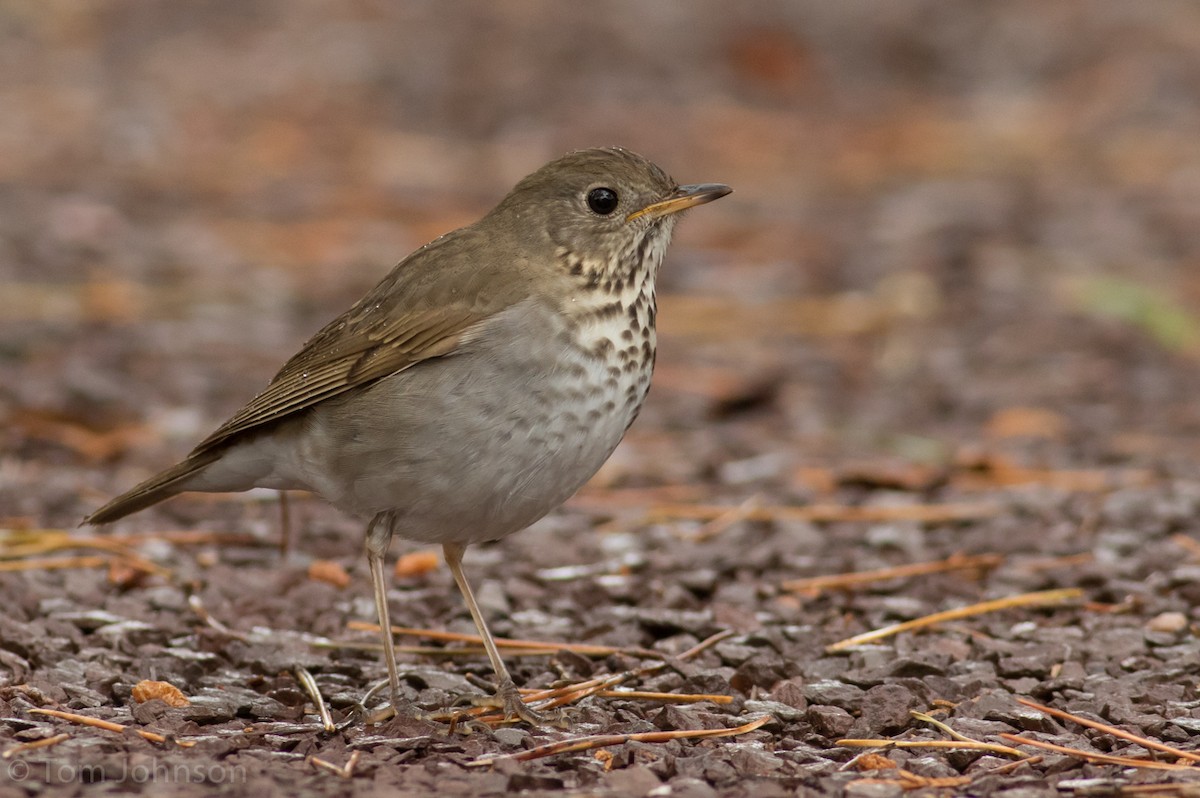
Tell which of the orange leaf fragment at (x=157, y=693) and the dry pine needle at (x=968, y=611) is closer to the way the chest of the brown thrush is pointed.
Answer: the dry pine needle

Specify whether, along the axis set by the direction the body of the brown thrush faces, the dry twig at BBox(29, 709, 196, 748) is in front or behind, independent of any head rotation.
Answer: behind

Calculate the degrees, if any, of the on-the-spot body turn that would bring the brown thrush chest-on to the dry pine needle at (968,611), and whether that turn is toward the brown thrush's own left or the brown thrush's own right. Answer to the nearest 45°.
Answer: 0° — it already faces it

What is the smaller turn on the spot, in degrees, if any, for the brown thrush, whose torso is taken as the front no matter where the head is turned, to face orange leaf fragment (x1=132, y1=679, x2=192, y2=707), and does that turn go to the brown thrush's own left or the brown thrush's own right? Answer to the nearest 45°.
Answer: approximately 180°

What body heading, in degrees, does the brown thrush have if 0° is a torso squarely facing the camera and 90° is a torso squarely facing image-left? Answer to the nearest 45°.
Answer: approximately 270°
